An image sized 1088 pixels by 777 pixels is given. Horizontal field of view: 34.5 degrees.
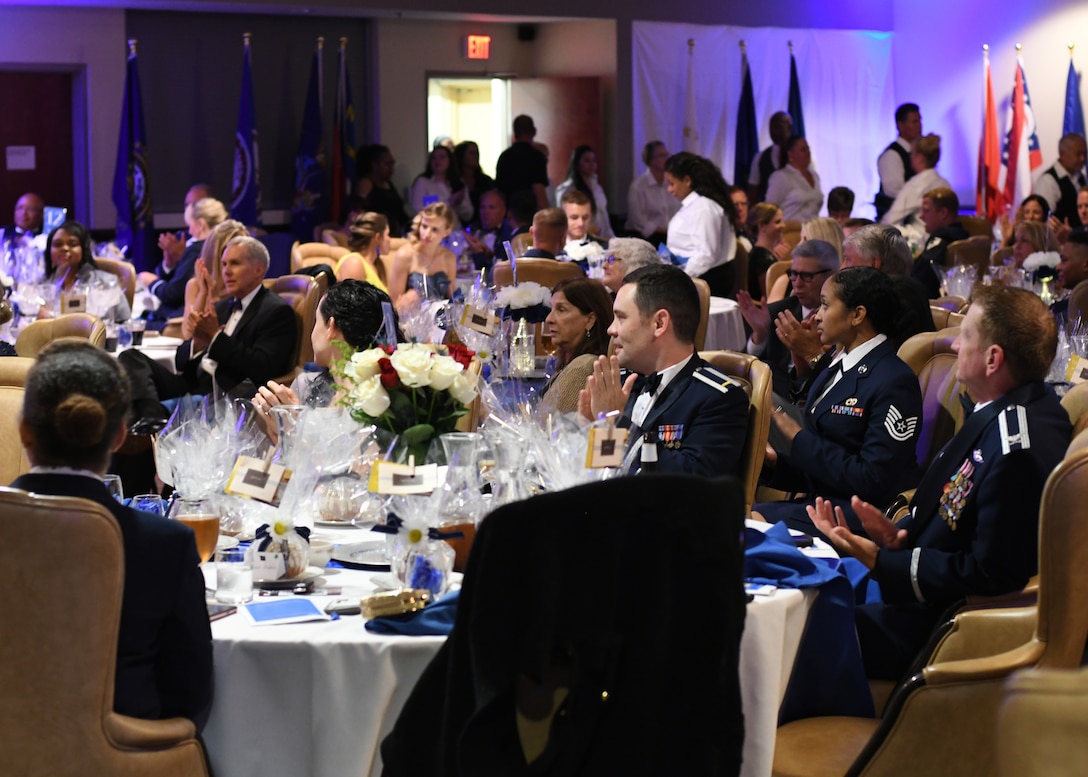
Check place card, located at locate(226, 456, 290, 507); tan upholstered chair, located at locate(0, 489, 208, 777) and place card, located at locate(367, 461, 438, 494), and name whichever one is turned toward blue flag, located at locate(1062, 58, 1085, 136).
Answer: the tan upholstered chair

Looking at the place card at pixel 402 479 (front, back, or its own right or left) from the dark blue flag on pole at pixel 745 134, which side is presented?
back

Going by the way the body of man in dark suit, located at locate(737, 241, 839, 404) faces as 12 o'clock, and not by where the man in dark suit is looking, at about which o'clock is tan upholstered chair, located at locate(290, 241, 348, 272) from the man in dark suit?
The tan upholstered chair is roughly at 3 o'clock from the man in dark suit.

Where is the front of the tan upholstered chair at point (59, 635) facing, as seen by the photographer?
facing away from the viewer and to the right of the viewer

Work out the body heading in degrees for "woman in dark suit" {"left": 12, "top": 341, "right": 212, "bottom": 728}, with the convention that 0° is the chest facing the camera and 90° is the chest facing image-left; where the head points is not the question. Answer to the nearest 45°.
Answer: approximately 180°

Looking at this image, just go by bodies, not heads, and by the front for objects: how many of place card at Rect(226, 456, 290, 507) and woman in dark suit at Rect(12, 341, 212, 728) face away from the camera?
1

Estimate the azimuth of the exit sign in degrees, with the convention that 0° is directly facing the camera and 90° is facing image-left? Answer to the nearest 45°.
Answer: approximately 0°

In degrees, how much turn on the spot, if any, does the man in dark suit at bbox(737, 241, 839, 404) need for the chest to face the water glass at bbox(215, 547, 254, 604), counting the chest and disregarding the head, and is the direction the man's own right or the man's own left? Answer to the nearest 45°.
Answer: approximately 45° to the man's own left

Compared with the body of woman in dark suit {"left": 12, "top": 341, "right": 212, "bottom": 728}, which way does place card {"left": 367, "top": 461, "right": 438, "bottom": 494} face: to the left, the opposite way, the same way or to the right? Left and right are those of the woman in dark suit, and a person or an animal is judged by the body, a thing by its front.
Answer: the opposite way

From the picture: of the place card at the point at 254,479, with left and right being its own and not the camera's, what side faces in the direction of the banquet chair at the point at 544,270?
back
